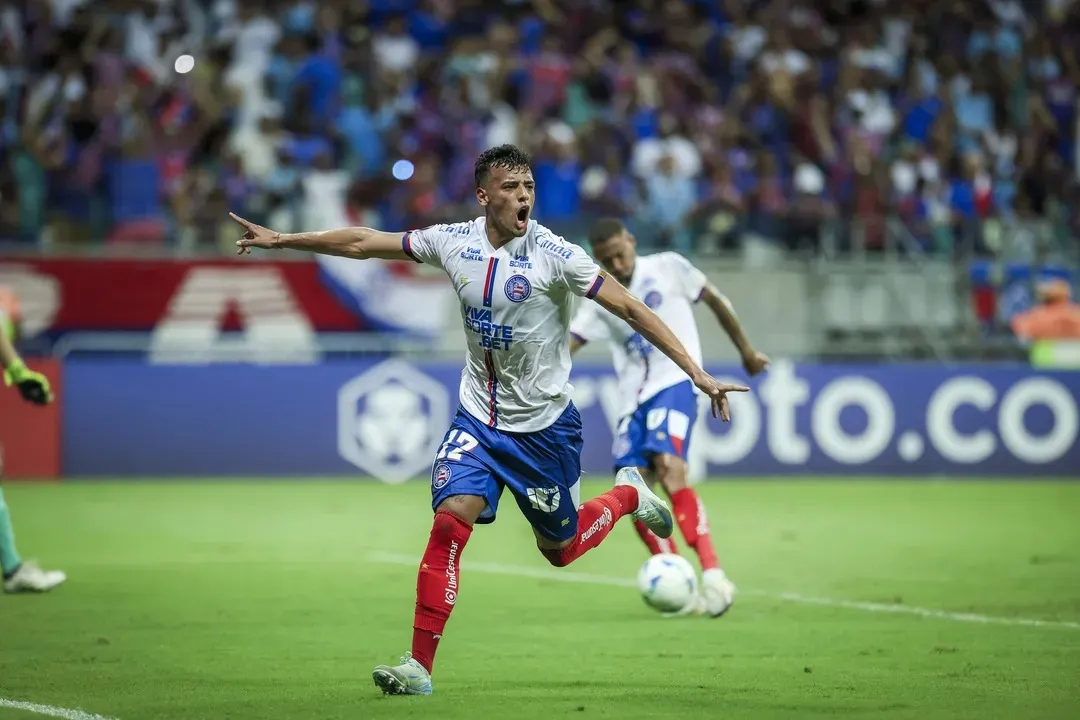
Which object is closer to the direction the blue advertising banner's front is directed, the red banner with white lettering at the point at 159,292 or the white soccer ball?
the white soccer ball

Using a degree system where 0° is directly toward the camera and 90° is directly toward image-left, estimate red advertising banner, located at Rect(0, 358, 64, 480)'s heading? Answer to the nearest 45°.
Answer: approximately 0°

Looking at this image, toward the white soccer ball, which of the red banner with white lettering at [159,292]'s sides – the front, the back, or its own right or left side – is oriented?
front

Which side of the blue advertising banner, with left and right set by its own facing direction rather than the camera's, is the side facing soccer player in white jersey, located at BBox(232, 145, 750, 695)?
front

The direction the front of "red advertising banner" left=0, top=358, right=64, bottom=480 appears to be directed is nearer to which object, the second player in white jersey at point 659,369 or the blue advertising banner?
the second player in white jersey
